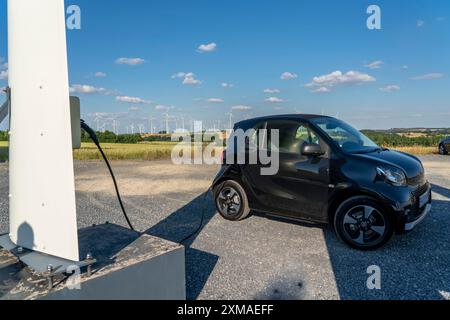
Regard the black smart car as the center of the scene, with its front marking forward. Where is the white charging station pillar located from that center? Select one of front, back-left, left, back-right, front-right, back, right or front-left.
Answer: right

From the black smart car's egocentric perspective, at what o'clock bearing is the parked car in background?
The parked car in background is roughly at 8 o'clock from the black smart car.

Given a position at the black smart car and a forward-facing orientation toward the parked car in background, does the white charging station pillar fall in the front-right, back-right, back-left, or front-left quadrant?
back-left

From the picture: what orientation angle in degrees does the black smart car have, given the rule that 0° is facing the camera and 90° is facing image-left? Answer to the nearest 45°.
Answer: approximately 315°
